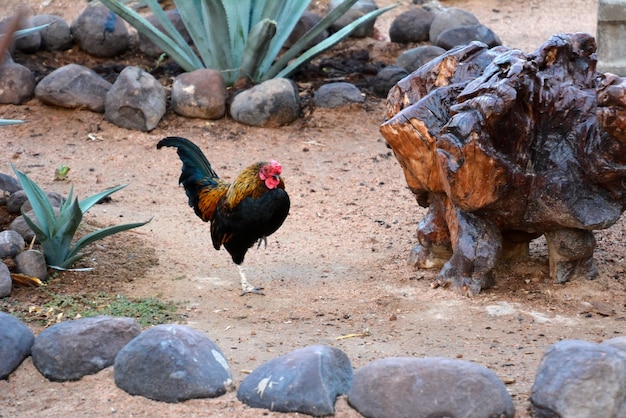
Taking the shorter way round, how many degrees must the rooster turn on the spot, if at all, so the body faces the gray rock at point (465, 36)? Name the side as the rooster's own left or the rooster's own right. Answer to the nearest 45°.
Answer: approximately 90° to the rooster's own left

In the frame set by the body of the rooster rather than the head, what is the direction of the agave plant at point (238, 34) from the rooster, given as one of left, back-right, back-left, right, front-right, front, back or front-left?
back-left

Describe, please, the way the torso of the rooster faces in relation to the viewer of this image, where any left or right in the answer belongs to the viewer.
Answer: facing the viewer and to the right of the viewer

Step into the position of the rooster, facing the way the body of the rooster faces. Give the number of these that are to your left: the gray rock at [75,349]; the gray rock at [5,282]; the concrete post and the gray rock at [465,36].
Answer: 2

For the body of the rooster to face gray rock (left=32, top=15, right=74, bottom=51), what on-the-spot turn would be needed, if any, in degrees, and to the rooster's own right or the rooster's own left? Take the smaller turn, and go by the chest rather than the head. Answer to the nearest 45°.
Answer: approximately 135° to the rooster's own left

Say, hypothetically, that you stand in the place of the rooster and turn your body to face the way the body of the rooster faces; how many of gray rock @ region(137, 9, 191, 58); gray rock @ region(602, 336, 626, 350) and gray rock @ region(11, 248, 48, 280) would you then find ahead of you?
1

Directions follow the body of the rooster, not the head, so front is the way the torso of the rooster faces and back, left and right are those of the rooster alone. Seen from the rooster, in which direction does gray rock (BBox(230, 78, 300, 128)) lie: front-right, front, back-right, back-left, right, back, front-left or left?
back-left

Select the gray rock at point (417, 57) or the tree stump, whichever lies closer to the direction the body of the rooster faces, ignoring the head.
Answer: the tree stump

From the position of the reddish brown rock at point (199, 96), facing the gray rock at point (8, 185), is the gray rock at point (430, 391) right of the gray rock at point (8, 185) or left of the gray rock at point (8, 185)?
left

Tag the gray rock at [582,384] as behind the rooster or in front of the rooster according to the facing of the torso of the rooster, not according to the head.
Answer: in front

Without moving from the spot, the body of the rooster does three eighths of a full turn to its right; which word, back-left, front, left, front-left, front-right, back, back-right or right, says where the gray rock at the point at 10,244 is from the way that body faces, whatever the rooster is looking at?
front

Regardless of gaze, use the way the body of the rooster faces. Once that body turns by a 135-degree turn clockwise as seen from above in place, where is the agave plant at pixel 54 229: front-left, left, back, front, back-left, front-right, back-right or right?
front

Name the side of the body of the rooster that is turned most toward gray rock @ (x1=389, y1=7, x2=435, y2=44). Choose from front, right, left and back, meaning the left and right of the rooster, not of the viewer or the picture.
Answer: left

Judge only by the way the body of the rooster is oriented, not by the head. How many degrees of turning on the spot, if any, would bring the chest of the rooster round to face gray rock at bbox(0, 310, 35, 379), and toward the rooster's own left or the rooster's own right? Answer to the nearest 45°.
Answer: approximately 90° to the rooster's own right
